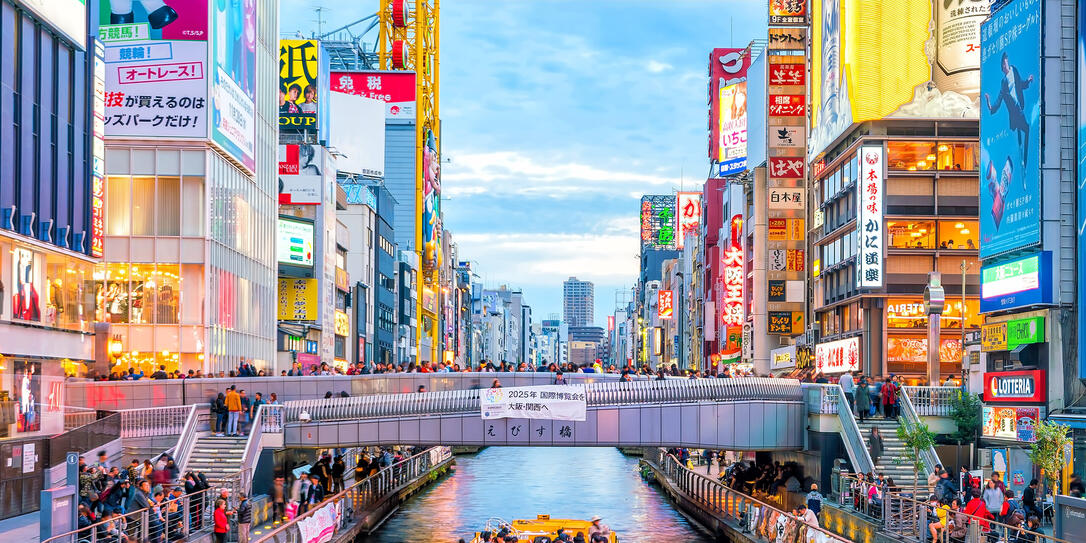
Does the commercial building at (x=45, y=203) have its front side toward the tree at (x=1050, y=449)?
yes

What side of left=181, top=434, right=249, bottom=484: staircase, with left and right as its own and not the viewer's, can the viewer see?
front

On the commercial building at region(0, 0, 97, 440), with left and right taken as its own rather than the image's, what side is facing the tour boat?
front

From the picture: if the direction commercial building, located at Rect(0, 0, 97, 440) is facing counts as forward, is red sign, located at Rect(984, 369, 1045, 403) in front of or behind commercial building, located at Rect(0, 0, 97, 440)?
in front

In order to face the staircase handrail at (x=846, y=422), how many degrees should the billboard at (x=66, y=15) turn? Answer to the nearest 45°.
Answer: approximately 45° to its left

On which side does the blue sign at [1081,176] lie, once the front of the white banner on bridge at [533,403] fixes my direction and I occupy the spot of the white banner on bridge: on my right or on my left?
on my left

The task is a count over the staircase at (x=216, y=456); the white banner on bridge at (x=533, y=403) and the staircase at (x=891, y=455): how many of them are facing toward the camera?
3

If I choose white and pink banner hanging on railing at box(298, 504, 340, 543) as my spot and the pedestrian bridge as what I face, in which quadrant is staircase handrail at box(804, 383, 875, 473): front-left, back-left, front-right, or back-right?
front-right

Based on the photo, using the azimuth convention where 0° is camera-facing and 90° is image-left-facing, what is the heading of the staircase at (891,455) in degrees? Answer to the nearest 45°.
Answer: approximately 0°

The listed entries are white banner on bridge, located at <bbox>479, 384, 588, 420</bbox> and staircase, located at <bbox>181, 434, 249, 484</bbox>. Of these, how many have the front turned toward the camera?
2

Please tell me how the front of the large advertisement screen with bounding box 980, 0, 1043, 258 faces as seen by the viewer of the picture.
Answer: facing the viewer and to the left of the viewer

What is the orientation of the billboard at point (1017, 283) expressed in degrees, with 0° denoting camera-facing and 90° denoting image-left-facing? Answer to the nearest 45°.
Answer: approximately 45°
